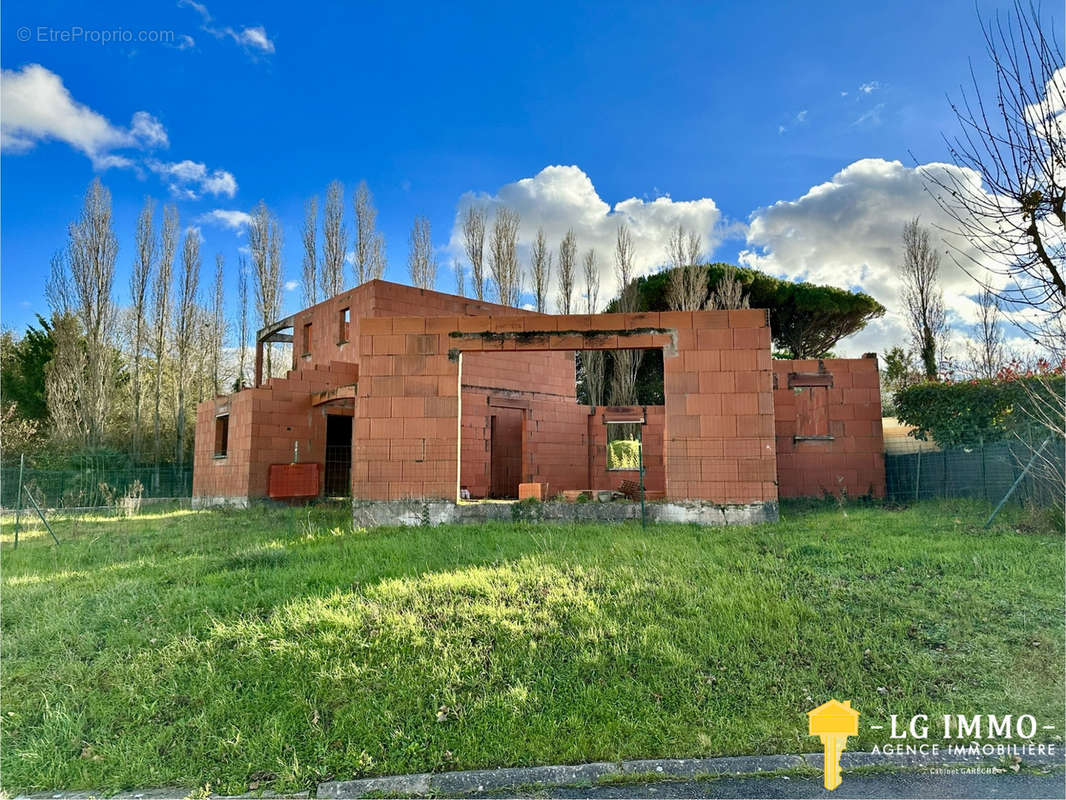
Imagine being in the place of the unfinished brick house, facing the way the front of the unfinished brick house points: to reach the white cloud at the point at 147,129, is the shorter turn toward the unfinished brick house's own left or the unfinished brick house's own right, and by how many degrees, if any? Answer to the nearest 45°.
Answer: approximately 90° to the unfinished brick house's own right

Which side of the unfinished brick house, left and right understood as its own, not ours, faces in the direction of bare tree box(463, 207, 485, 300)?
back

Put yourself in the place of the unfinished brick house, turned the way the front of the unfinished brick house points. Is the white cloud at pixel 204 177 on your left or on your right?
on your right

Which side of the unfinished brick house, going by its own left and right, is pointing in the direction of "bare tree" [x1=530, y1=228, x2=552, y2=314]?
back

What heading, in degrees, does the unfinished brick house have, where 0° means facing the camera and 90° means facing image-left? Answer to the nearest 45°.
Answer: approximately 0°

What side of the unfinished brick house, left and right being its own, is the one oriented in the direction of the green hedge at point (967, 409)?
left

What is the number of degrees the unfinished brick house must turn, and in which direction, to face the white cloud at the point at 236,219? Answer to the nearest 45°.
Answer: approximately 135° to its right

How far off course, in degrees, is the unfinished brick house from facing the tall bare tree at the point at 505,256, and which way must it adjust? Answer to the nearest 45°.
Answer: approximately 180°

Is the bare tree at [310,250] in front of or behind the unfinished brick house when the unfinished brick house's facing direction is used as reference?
behind

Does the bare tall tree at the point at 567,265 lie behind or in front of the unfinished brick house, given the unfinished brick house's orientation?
behind

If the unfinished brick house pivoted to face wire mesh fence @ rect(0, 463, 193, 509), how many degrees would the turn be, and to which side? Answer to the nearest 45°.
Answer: approximately 135° to its right

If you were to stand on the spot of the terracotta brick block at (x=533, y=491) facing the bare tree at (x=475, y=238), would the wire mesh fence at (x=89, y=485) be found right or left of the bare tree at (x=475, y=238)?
left

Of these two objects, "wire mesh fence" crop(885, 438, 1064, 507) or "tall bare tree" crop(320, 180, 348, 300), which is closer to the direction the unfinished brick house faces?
the wire mesh fence
